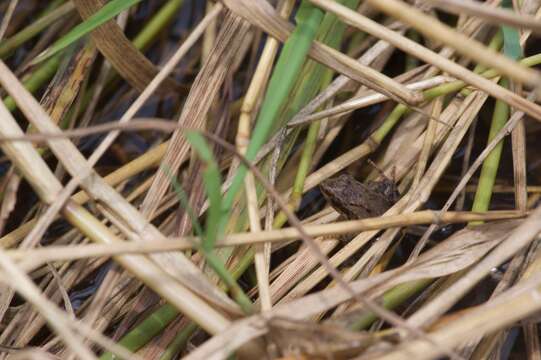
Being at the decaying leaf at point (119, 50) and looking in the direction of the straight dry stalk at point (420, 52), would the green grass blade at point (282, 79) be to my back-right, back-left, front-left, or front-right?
front-right

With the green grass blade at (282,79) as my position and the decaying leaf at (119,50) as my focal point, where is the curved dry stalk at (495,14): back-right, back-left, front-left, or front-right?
back-right
